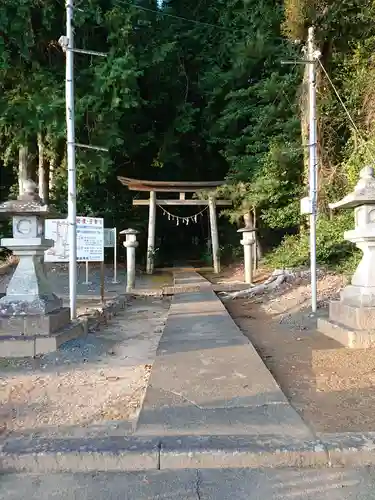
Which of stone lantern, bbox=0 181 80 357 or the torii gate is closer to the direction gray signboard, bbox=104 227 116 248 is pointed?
the stone lantern

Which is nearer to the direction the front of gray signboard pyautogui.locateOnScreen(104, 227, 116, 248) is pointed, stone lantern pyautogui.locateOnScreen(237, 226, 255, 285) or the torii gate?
the stone lantern

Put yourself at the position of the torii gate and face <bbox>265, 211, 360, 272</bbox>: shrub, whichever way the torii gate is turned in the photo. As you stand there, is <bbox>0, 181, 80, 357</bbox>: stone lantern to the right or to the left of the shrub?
right

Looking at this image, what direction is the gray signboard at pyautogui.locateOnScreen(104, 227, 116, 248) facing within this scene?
toward the camera

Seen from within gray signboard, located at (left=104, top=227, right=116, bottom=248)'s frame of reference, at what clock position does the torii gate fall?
The torii gate is roughly at 7 o'clock from the gray signboard.

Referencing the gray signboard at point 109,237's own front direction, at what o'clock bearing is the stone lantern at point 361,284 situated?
The stone lantern is roughly at 11 o'clock from the gray signboard.

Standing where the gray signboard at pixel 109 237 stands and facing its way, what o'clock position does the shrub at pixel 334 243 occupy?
The shrub is roughly at 10 o'clock from the gray signboard.

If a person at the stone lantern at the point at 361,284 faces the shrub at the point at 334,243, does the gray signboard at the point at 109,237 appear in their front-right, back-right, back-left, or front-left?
front-left

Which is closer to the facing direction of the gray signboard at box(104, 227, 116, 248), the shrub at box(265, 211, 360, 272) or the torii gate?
the shrub

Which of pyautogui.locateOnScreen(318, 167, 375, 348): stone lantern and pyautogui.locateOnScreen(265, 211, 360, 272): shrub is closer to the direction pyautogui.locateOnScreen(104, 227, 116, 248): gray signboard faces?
the stone lantern

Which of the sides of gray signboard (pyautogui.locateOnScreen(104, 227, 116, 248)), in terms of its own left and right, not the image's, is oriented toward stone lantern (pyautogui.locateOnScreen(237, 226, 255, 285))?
left

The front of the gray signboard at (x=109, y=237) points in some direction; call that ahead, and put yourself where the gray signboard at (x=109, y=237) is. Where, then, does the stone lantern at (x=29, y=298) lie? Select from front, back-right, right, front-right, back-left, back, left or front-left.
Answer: front
